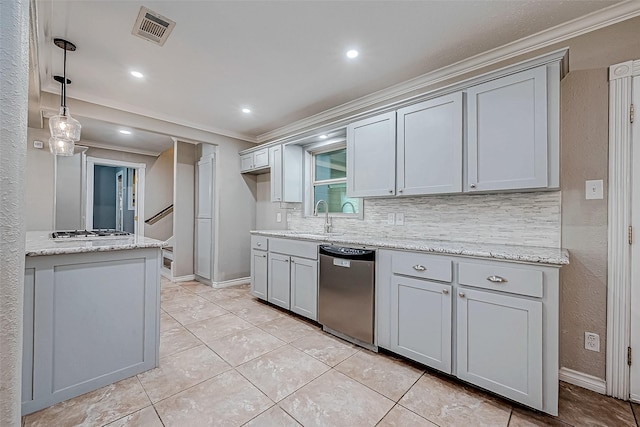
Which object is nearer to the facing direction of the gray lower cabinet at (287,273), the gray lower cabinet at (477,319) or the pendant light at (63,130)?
the pendant light

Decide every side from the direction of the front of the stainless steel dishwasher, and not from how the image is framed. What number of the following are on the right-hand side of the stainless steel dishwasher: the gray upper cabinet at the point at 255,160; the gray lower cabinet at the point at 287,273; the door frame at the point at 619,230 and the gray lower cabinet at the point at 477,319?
2

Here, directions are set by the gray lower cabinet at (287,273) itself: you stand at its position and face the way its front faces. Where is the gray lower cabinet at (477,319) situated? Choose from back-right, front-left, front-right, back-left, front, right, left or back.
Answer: left

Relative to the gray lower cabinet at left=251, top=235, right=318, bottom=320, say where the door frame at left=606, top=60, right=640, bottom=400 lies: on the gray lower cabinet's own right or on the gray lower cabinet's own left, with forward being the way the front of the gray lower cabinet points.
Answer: on the gray lower cabinet's own left

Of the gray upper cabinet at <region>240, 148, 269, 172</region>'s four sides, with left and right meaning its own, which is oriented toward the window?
left

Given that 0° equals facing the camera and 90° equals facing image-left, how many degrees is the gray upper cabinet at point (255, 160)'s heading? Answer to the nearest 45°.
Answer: approximately 45°

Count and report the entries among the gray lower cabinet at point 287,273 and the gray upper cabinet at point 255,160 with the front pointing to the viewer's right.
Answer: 0

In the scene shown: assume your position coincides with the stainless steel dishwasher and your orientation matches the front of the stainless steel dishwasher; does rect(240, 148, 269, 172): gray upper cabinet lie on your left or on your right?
on your right
